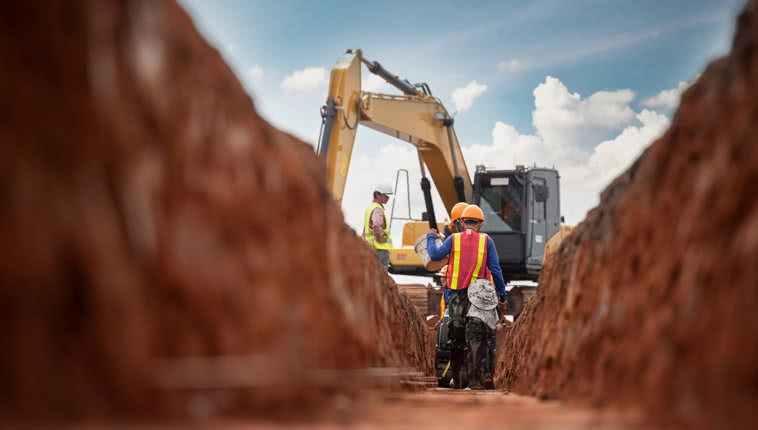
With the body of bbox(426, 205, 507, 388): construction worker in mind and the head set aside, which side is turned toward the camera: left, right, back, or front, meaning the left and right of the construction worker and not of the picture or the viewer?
back

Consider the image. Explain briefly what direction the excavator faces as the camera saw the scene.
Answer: facing the viewer and to the left of the viewer

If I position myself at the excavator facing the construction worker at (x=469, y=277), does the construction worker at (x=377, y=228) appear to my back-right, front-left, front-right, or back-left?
front-right

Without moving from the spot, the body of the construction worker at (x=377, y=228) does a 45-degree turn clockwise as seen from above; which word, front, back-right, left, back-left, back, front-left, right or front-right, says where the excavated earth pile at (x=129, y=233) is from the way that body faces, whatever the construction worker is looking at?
front-right

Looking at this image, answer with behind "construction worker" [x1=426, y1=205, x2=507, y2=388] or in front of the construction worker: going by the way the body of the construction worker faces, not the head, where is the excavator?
in front

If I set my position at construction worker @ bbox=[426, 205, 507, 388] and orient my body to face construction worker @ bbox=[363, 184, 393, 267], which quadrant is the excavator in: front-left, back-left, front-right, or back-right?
front-right

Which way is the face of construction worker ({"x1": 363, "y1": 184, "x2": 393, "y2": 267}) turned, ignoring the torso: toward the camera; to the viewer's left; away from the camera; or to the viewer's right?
to the viewer's right

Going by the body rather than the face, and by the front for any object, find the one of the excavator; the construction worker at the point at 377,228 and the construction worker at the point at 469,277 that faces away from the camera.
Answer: the construction worker at the point at 469,277

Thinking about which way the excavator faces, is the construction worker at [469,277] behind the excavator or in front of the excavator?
in front

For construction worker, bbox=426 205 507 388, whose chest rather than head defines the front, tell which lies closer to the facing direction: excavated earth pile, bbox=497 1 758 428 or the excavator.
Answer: the excavator

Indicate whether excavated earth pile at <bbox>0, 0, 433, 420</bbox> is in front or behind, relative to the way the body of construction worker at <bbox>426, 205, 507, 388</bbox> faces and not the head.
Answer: behind

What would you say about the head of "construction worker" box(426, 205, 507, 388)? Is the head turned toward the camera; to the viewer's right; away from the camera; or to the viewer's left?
away from the camera
